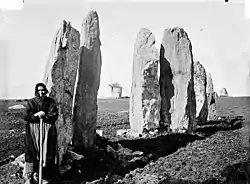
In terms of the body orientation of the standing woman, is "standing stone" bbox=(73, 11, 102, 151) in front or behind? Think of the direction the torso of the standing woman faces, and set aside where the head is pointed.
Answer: behind

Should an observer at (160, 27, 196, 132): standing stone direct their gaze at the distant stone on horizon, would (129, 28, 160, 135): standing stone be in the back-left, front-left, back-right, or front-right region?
back-left

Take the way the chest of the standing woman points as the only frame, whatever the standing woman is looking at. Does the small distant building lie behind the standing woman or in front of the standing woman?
behind

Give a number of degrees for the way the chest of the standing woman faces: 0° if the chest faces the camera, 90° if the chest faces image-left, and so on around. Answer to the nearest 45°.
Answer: approximately 0°

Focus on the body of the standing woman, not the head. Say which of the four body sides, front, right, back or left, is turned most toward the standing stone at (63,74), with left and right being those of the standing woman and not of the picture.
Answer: back

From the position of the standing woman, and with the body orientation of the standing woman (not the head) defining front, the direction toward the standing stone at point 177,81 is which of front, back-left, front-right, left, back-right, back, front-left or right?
back-left

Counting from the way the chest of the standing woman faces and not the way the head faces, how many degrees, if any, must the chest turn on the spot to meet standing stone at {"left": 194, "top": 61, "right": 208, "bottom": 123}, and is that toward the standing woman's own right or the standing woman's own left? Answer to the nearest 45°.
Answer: approximately 135° to the standing woman's own left

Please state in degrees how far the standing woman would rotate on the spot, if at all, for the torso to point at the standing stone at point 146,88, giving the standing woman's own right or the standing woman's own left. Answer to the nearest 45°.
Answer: approximately 135° to the standing woman's own left
